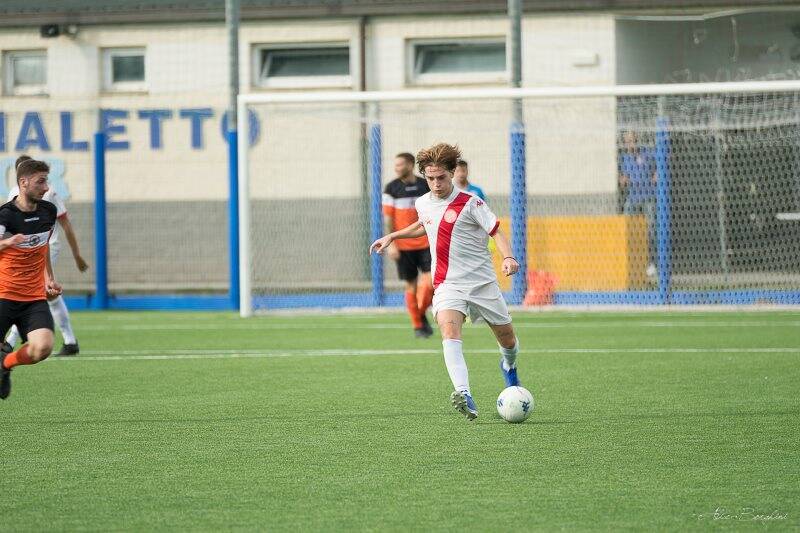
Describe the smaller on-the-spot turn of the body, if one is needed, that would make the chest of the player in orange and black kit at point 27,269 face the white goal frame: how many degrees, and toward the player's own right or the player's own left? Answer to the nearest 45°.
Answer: approximately 90° to the player's own left

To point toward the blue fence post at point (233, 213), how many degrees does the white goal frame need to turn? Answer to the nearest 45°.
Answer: approximately 135° to its right

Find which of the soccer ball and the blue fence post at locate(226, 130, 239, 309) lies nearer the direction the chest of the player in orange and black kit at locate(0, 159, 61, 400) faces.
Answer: the soccer ball

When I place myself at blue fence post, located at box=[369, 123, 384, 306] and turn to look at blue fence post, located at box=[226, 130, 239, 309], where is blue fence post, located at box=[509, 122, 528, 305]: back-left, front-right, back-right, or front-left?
back-left

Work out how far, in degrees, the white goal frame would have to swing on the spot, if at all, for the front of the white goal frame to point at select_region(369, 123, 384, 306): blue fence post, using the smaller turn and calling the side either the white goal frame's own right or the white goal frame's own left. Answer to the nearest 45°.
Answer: approximately 180°

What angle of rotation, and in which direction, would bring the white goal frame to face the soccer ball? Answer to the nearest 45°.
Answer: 0° — it already faces it

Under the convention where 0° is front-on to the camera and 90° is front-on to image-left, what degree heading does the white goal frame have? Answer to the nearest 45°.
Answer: approximately 0°

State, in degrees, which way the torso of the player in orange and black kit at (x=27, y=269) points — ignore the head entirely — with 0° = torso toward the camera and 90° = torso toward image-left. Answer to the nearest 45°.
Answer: approximately 315°

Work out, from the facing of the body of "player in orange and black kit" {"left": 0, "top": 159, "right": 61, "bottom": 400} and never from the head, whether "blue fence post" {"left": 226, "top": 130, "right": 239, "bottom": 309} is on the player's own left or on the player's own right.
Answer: on the player's own left

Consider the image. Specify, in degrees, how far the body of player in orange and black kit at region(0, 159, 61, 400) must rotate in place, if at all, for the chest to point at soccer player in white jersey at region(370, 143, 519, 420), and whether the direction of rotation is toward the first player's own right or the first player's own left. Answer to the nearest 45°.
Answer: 0° — they already face them

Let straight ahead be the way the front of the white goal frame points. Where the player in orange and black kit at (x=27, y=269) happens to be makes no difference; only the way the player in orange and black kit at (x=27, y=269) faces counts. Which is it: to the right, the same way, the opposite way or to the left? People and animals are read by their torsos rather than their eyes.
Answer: to the left

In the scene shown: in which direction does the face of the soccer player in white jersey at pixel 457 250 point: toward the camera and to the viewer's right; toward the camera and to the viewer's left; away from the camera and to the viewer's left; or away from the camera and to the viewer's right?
toward the camera and to the viewer's left

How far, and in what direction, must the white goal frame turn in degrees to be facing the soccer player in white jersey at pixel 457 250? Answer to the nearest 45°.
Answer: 0° — it already faces them

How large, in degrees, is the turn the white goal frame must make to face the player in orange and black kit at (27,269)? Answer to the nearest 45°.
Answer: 0° — it already faces them

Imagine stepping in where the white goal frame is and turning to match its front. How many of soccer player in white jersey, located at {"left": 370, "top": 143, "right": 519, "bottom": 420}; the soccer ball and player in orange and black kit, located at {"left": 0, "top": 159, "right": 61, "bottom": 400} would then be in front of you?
3

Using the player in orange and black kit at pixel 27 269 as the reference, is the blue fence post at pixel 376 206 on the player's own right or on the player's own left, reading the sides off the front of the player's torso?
on the player's own left

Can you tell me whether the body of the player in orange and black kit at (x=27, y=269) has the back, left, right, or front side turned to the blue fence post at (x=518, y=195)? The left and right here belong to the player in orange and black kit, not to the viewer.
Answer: left
